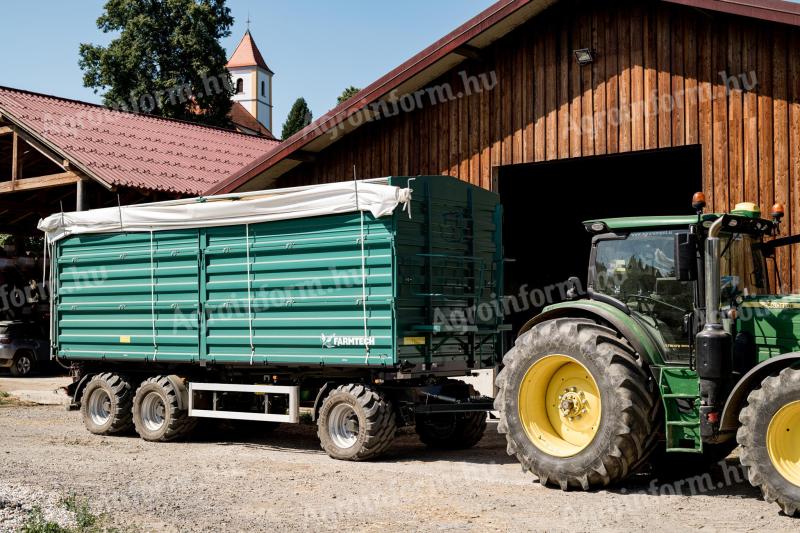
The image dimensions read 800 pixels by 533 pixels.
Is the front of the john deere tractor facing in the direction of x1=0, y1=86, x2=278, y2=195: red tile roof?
no

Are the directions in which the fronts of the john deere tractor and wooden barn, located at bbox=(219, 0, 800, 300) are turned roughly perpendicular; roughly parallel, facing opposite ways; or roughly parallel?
roughly perpendicular

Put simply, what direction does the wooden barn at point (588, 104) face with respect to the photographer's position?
facing the viewer and to the left of the viewer

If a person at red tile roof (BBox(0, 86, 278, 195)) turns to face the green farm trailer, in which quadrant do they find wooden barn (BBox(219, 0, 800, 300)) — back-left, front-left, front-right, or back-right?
front-left

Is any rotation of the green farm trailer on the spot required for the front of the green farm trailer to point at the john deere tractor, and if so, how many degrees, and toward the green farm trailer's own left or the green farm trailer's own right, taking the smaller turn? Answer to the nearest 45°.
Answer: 0° — it already faces it

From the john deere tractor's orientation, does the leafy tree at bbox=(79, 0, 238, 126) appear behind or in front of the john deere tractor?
behind

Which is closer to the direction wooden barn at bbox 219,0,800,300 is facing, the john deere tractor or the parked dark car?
the john deere tractor

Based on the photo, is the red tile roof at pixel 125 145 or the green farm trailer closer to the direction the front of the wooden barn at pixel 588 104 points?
the green farm trailer

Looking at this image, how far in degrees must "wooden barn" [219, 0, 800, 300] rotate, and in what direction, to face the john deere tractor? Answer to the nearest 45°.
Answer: approximately 45° to its left

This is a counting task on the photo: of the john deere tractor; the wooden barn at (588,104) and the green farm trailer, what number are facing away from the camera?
0

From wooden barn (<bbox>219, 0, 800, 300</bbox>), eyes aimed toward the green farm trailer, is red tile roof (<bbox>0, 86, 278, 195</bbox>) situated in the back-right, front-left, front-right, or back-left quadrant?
front-right

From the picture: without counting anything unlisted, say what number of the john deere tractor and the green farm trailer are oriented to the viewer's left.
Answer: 0

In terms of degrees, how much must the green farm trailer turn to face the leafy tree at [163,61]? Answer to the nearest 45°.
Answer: approximately 135° to its left

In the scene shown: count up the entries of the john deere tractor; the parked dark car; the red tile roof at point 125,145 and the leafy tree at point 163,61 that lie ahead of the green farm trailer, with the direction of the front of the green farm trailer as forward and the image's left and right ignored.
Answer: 1

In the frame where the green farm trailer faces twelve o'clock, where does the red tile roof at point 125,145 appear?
The red tile roof is roughly at 7 o'clock from the green farm trailer.

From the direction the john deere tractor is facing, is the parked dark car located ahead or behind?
behind

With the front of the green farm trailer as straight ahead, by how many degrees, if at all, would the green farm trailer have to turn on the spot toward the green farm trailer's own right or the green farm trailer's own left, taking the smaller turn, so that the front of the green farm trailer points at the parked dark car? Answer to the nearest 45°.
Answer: approximately 180°

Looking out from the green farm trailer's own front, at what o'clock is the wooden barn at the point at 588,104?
The wooden barn is roughly at 10 o'clock from the green farm trailer.

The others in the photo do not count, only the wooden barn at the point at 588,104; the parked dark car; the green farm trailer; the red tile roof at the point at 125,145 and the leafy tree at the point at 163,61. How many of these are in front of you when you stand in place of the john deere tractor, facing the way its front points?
0

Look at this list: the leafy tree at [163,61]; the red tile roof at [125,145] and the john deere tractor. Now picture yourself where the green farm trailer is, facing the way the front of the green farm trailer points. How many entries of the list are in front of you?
1

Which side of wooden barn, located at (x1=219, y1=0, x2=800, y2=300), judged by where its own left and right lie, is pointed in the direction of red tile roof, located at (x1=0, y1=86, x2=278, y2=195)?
right

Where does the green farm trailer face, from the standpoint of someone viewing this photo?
facing the viewer and to the right of the viewer

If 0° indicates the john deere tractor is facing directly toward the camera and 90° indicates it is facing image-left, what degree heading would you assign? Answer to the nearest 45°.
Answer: approximately 315°

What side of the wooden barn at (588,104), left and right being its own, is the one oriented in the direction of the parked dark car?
right
